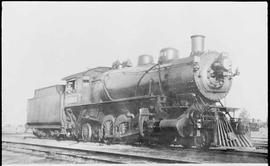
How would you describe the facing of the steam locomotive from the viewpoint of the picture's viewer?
facing the viewer and to the right of the viewer
